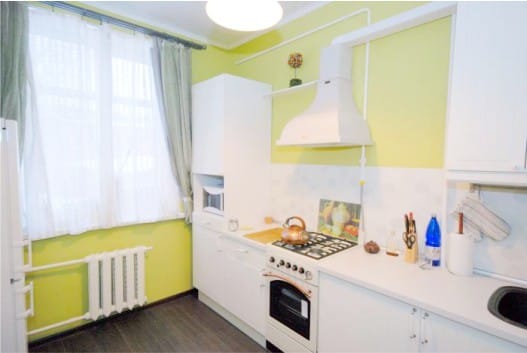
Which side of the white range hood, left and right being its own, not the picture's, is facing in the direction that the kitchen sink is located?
left

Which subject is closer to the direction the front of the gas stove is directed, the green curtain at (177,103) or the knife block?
the green curtain

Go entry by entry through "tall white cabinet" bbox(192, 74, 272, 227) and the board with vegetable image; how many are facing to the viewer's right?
0

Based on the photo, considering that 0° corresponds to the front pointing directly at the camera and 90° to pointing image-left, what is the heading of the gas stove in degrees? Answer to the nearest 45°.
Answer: approximately 45°

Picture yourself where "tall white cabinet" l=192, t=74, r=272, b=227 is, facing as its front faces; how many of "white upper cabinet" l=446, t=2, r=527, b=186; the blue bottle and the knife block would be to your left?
3

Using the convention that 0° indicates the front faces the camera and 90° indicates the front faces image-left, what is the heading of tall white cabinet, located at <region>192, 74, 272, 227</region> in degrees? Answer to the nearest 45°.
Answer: approximately 45°

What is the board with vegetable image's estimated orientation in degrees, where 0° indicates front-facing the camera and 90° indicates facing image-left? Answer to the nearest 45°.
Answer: approximately 45°

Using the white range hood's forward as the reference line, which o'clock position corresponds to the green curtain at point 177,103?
The green curtain is roughly at 2 o'clock from the white range hood.

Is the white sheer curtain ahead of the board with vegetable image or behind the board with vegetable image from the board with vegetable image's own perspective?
ahead

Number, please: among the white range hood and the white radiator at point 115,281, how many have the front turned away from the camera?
0
